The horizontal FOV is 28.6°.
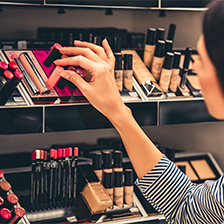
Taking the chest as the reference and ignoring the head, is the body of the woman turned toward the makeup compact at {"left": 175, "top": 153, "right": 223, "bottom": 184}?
no

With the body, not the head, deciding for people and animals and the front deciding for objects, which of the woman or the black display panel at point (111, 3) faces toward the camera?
the black display panel

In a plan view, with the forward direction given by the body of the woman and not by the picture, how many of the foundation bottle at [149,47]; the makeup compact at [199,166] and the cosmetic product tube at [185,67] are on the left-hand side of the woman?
0

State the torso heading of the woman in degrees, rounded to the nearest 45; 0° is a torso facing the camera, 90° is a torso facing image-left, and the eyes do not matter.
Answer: approximately 135°

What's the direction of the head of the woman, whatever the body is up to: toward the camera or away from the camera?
away from the camera

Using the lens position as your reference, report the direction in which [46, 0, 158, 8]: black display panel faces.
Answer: facing the viewer

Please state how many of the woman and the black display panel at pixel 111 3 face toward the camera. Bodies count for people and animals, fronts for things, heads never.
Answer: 1
